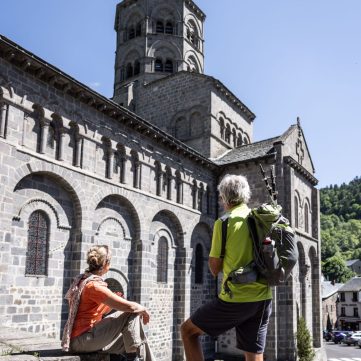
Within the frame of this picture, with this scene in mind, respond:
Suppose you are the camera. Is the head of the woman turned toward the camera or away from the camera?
away from the camera

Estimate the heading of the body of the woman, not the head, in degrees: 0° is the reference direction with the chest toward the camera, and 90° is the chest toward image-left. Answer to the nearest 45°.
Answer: approximately 270°

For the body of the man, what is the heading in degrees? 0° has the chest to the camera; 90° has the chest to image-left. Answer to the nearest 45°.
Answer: approximately 135°

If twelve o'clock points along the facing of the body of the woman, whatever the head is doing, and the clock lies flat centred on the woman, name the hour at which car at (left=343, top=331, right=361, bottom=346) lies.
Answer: The car is roughly at 10 o'clock from the woman.

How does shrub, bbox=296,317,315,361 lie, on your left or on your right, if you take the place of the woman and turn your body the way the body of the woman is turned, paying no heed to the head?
on your left
